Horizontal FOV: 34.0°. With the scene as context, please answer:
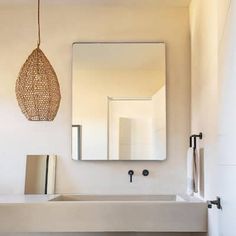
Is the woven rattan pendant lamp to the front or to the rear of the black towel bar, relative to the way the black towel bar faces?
to the front

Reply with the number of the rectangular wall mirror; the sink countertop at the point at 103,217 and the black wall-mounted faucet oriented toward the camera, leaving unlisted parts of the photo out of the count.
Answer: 3

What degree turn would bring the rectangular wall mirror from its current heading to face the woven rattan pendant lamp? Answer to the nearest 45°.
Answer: approximately 45° to its right

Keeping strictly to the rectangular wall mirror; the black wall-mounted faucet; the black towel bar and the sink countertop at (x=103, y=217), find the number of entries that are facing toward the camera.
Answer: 3

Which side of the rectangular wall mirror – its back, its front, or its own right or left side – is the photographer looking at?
front

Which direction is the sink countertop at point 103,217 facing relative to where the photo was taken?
toward the camera

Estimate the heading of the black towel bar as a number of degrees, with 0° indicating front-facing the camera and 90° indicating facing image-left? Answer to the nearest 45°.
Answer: approximately 90°

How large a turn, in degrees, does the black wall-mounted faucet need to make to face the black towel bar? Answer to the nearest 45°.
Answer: approximately 45° to its left

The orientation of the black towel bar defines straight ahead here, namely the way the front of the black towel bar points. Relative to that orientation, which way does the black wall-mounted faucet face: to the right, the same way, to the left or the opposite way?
to the left

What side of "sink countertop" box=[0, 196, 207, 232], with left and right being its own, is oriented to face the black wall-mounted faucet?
back

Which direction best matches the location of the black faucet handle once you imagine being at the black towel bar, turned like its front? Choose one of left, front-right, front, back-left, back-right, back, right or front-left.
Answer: front-right
